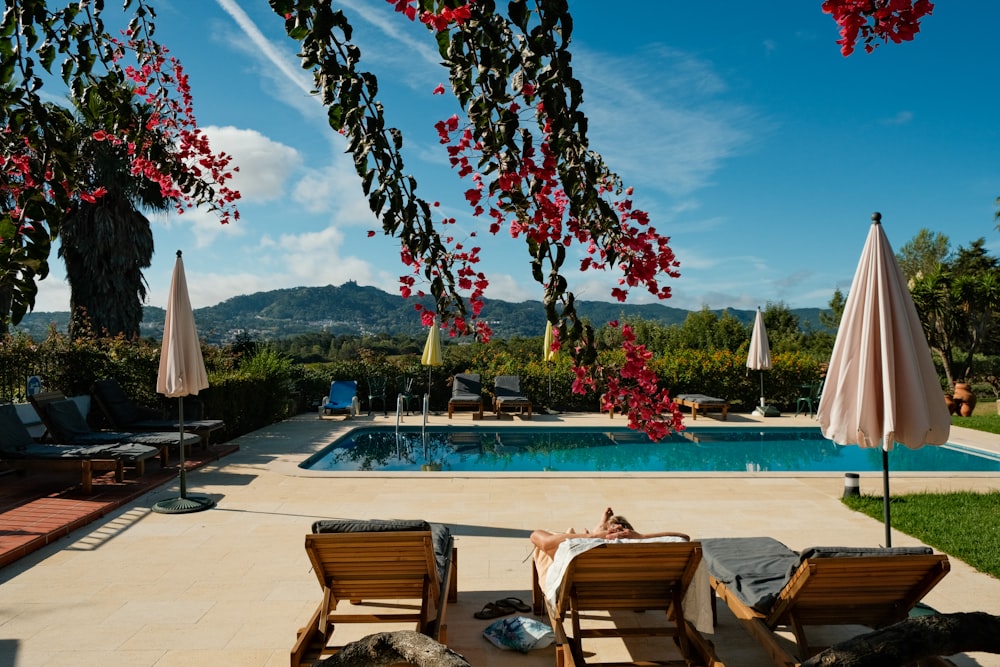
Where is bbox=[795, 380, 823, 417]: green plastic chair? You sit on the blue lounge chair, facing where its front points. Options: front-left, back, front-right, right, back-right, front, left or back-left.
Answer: back-left

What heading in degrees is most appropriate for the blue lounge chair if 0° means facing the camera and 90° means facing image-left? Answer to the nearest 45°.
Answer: approximately 45°

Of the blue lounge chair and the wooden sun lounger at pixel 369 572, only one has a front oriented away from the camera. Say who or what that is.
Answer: the wooden sun lounger

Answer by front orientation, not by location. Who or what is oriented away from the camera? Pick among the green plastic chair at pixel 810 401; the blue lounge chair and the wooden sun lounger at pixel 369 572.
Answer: the wooden sun lounger

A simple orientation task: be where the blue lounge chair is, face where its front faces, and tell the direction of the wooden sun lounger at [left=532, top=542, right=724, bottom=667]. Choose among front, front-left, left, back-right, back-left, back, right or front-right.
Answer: front-left

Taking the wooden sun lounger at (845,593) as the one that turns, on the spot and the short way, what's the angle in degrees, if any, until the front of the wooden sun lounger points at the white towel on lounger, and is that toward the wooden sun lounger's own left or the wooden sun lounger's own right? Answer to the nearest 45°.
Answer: approximately 45° to the wooden sun lounger's own left

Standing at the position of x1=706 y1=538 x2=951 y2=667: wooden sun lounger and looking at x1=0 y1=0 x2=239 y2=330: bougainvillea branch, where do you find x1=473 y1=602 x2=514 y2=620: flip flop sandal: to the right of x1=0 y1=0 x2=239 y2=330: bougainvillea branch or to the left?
right

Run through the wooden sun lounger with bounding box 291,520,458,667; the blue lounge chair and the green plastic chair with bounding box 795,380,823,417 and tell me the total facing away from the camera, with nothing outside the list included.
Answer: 1

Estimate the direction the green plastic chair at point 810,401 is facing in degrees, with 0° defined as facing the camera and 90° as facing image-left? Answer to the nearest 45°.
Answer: approximately 45°

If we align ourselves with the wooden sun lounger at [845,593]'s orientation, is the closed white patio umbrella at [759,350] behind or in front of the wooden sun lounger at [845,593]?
in front

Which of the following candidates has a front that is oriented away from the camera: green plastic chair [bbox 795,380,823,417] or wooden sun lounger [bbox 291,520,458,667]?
the wooden sun lounger

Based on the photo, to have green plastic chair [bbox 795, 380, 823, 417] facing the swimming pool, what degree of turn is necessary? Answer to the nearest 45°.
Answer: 0° — it already faces it

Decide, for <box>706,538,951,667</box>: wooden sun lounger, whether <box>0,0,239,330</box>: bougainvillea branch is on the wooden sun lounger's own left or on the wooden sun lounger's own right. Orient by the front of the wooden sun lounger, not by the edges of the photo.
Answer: on the wooden sun lounger's own left

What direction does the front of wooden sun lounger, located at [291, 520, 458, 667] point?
away from the camera

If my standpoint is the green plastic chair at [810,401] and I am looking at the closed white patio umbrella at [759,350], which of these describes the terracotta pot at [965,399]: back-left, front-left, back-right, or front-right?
back-left
